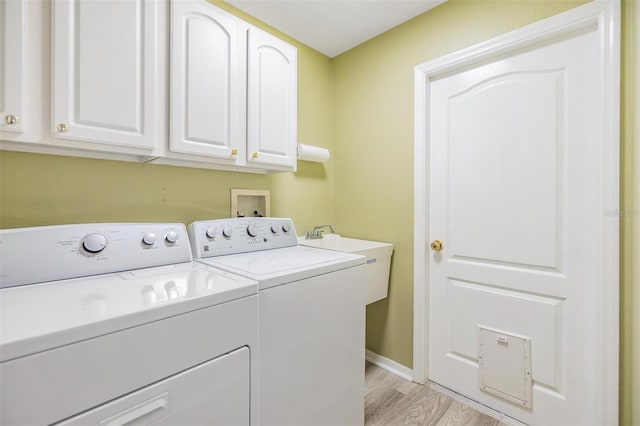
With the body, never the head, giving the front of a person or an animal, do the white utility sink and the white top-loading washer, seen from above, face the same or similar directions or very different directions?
same or similar directions

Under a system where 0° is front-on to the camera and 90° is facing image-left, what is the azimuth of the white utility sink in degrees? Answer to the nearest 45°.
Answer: approximately 315°

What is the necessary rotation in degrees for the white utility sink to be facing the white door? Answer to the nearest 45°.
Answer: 0° — it already faces it

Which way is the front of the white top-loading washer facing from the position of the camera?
facing the viewer and to the right of the viewer

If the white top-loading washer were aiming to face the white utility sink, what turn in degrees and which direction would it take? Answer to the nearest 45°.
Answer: approximately 90° to its left

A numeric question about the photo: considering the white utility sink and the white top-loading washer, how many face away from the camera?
0

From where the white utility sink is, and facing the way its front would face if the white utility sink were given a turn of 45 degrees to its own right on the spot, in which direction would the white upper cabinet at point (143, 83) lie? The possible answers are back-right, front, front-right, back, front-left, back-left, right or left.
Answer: front-right

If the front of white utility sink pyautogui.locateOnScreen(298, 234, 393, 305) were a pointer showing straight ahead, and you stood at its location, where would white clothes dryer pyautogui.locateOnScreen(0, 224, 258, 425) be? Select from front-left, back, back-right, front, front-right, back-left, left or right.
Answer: right

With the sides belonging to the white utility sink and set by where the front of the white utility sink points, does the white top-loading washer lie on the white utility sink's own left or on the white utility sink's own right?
on the white utility sink's own right
